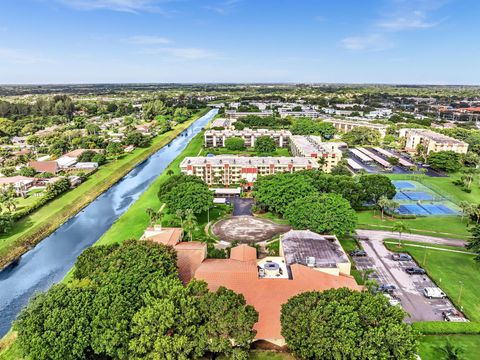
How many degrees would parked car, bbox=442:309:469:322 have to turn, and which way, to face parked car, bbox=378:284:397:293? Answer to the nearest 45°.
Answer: approximately 180°

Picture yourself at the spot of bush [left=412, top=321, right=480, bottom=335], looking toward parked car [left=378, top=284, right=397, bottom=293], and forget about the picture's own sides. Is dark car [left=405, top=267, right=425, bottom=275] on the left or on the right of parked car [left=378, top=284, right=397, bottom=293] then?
right

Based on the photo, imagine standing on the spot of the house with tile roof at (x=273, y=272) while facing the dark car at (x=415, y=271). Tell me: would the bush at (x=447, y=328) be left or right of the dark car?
right

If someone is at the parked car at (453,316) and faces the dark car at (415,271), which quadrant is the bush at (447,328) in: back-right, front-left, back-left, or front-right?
back-left

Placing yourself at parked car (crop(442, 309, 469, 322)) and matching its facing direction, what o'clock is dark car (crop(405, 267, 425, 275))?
The dark car is roughly at 8 o'clock from the parked car.

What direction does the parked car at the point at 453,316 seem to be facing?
to the viewer's right

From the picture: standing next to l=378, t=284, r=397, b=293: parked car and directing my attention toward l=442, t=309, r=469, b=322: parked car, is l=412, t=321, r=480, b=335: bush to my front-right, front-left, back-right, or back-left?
front-right

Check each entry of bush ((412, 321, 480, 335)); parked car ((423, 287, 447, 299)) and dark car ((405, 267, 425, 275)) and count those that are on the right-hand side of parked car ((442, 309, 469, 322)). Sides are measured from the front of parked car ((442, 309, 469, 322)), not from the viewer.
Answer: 1
